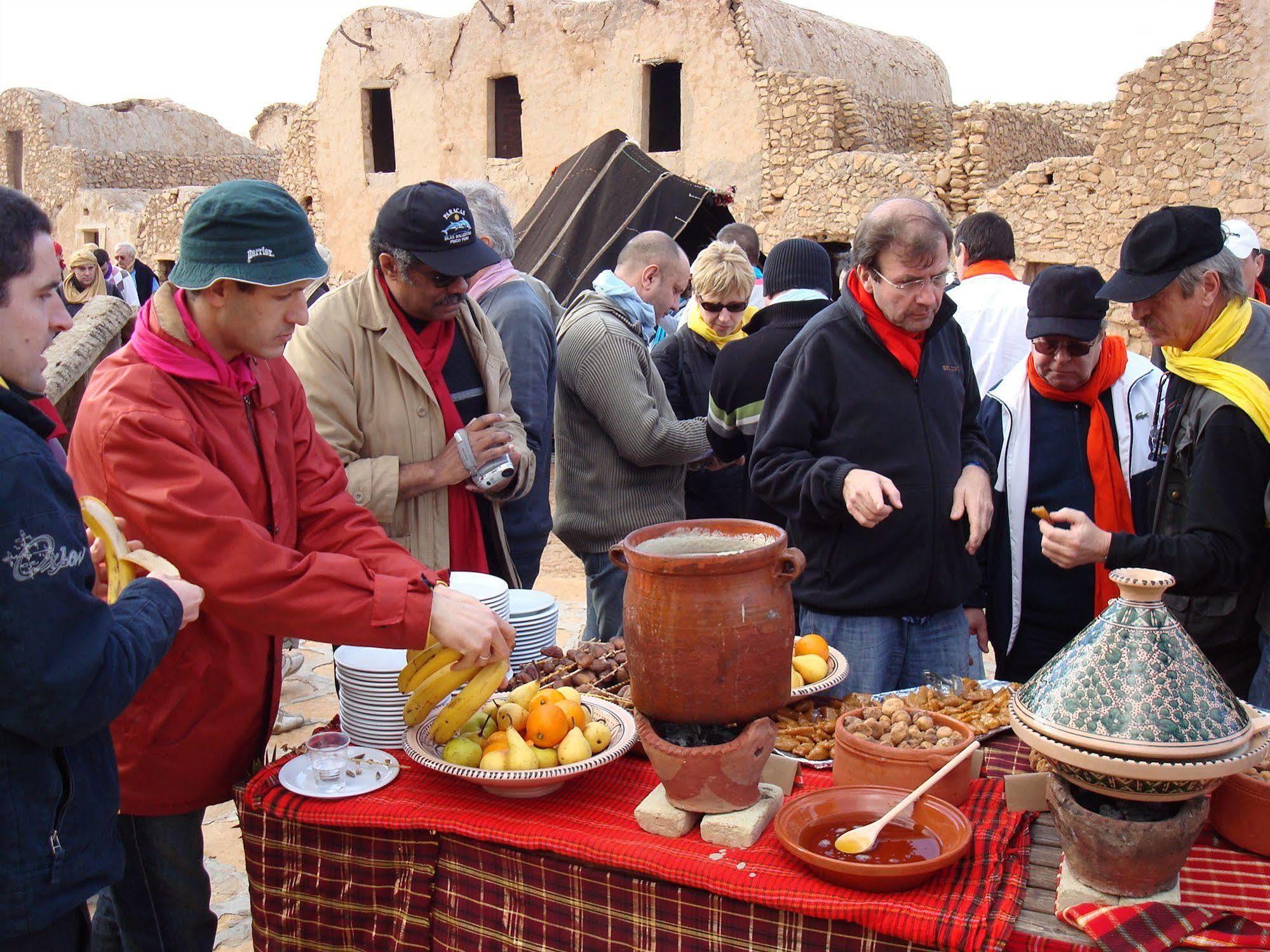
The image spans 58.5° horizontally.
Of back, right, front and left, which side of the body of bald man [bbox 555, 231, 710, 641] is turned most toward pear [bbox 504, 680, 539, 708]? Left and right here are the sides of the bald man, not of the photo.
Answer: right

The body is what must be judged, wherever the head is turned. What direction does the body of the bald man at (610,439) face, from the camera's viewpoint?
to the viewer's right

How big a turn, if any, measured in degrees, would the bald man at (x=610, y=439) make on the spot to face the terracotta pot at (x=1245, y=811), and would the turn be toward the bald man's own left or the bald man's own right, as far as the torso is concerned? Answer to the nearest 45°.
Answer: approximately 45° to the bald man's own right

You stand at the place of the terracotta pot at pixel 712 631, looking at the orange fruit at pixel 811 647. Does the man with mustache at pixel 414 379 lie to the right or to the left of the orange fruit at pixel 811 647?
left

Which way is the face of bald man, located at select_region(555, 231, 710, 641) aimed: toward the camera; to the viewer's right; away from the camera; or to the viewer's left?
to the viewer's right
